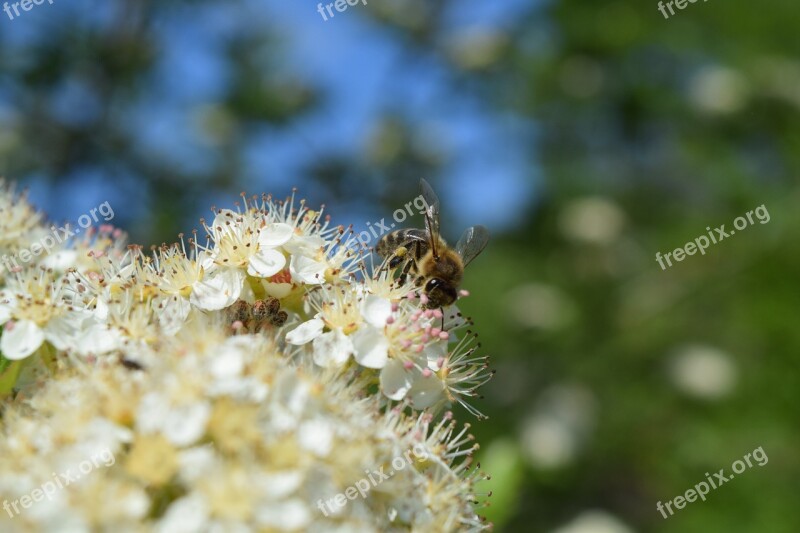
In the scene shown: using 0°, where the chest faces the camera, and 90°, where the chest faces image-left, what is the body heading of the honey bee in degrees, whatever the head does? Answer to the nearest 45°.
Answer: approximately 315°
